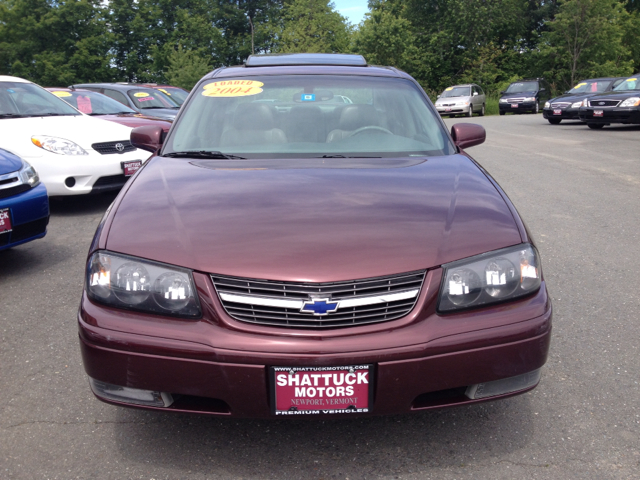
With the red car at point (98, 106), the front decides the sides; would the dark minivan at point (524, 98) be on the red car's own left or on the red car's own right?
on the red car's own left

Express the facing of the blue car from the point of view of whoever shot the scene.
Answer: facing the viewer and to the right of the viewer

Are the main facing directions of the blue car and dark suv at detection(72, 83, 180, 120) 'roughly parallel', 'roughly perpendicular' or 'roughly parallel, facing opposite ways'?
roughly parallel

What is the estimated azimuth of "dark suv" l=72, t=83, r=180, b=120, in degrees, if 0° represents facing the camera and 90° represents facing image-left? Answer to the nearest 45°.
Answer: approximately 315°

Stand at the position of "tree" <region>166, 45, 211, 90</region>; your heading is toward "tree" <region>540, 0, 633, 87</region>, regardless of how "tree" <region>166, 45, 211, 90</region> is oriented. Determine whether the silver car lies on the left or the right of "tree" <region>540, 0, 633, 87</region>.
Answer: right

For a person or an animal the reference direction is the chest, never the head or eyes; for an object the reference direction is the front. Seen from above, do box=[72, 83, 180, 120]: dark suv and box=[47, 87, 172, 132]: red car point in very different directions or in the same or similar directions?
same or similar directions

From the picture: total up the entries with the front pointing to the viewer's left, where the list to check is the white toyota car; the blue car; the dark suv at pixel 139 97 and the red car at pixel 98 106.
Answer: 0

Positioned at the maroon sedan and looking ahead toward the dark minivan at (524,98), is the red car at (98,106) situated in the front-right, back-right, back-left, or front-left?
front-left

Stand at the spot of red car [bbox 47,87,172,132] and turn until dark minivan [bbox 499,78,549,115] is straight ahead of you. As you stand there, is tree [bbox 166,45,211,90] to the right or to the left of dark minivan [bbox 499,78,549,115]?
left

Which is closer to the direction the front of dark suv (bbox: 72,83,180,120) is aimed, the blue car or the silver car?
the blue car

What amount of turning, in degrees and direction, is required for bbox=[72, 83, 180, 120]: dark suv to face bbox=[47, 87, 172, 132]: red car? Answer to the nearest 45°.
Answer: approximately 45° to its right

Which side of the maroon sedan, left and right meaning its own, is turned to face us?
front

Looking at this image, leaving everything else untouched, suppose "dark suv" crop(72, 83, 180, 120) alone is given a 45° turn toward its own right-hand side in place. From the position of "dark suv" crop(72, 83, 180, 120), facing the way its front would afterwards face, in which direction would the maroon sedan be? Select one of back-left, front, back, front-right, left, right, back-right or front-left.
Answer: front

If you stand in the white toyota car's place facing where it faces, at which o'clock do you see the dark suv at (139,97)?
The dark suv is roughly at 8 o'clock from the white toyota car.

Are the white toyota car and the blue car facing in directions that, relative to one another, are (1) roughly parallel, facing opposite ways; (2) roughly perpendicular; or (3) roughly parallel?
roughly parallel

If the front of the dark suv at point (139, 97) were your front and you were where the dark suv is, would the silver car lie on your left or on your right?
on your left

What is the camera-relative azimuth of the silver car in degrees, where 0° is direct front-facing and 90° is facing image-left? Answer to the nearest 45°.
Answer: approximately 45°

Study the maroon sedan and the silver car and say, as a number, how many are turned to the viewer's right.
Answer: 0
